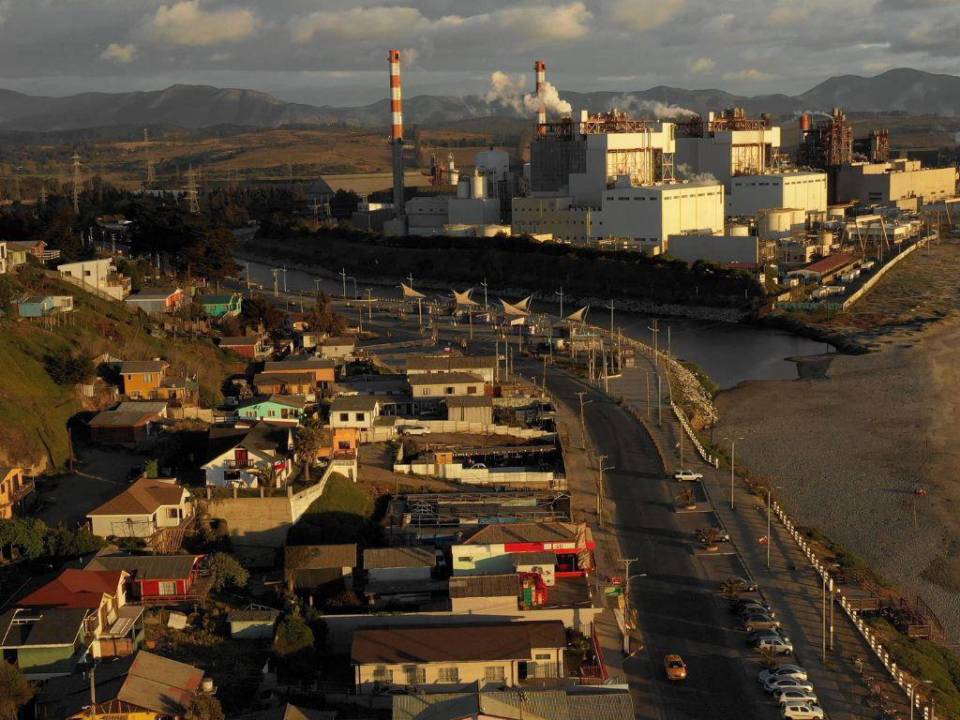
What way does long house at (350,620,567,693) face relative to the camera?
toward the camera

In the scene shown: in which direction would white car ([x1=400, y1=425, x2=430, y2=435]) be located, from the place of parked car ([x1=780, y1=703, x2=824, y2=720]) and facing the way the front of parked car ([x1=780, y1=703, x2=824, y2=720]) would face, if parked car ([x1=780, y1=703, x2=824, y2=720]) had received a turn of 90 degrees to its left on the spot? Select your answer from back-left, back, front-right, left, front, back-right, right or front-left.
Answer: front-left

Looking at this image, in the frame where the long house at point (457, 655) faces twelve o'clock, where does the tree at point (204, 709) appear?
The tree is roughly at 2 o'clock from the long house.

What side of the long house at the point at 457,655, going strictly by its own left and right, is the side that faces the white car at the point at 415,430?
back

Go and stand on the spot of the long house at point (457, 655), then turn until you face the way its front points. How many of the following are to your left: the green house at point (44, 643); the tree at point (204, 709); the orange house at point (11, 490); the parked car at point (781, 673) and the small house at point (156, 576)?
1

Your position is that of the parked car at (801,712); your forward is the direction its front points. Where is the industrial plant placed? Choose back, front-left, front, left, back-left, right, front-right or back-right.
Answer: left

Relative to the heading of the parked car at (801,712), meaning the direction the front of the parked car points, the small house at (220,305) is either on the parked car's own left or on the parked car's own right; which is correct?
on the parked car's own left

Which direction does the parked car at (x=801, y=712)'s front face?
to the viewer's right

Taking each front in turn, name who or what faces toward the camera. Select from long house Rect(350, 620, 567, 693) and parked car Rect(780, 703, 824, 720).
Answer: the long house

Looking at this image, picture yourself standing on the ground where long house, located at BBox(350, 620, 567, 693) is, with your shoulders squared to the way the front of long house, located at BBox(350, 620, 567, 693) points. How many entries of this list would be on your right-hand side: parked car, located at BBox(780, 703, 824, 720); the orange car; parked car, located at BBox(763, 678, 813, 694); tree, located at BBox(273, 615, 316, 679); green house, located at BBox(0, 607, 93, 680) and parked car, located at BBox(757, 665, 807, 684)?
2

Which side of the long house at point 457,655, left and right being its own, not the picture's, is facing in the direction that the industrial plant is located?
back

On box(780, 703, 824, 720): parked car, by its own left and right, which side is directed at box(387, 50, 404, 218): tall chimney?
left

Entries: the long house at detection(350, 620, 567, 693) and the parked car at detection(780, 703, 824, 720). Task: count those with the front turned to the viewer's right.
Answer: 1

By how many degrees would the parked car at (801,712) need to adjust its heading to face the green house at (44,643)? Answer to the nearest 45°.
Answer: approximately 180°

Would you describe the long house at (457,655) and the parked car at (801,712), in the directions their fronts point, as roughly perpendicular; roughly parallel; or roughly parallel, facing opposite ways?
roughly perpendicular

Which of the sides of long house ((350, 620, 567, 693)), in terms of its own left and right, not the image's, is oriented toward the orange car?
left

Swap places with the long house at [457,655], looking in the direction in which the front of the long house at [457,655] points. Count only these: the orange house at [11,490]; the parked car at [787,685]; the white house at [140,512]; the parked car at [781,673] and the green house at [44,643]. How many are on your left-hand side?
2

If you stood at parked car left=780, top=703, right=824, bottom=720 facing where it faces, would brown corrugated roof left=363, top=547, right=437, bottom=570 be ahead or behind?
behind

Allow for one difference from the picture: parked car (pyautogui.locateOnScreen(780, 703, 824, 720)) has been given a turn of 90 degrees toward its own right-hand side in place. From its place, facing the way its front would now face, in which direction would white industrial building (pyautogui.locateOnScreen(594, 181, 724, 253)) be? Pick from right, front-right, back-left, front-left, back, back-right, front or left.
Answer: back

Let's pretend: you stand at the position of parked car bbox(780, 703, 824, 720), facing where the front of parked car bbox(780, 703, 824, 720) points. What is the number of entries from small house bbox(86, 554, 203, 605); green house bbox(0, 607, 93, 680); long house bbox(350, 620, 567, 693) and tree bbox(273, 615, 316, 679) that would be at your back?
4
